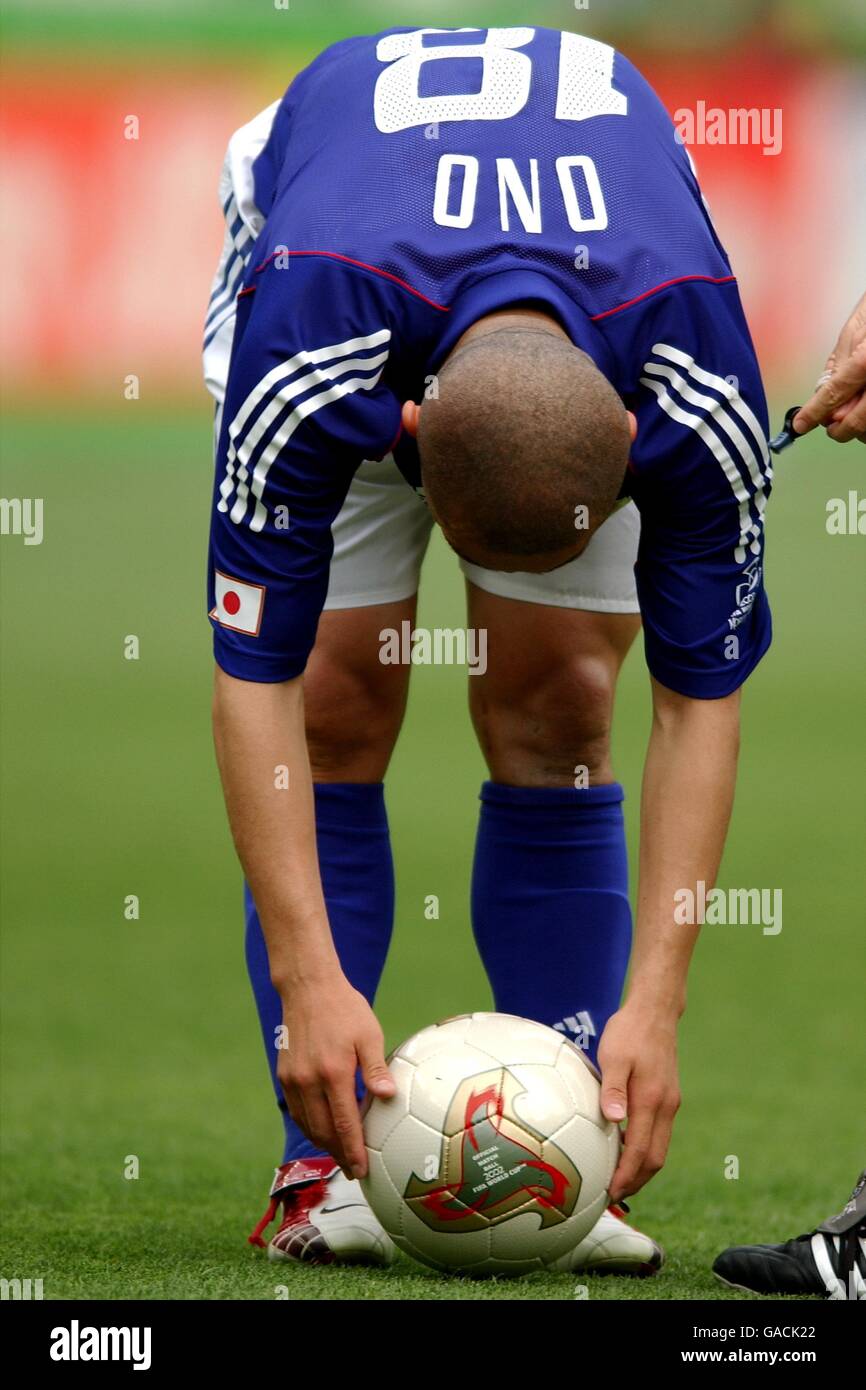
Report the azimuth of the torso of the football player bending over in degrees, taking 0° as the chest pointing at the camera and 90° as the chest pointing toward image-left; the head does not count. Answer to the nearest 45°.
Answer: approximately 0°
